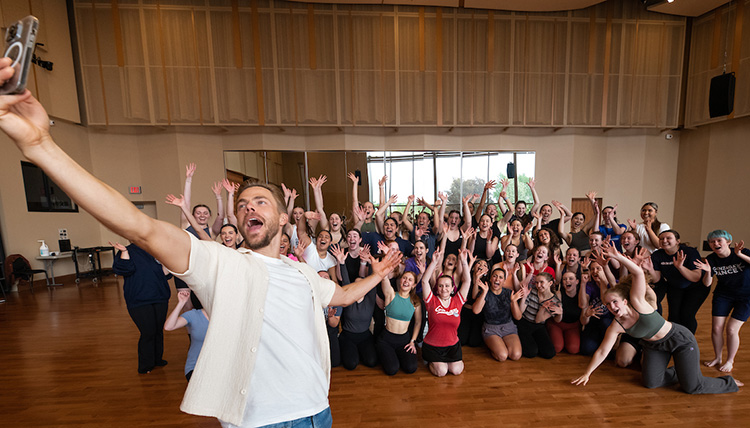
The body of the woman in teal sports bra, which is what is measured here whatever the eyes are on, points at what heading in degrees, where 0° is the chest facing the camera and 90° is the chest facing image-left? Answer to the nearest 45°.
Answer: approximately 0°

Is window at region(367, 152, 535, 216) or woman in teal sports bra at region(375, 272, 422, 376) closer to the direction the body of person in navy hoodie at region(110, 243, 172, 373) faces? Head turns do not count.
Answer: the woman in teal sports bra

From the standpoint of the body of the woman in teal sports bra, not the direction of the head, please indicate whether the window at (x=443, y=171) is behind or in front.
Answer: behind

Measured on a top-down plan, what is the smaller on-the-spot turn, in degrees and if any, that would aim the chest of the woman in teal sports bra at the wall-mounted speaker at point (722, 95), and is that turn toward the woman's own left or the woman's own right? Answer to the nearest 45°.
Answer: approximately 135° to the woman's own left

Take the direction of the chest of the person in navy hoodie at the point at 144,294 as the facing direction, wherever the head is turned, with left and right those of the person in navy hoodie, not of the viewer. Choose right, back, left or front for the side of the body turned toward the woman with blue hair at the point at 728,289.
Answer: front
